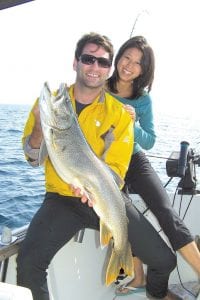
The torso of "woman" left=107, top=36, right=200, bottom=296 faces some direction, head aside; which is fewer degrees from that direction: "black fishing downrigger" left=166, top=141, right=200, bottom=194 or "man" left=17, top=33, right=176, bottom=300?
the man

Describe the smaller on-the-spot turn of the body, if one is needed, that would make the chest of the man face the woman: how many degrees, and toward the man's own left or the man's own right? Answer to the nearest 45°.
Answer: approximately 135° to the man's own left

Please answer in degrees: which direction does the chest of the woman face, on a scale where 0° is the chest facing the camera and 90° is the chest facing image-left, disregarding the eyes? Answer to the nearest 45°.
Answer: approximately 45°

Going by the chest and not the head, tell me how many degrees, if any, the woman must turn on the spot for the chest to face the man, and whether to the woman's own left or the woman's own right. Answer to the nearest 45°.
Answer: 0° — they already face them

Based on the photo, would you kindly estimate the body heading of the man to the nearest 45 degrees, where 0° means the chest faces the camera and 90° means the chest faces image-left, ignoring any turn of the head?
approximately 0°
